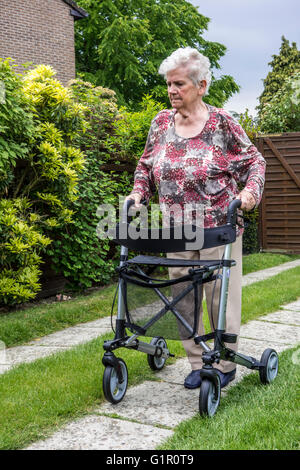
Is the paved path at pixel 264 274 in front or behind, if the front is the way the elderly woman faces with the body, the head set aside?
behind

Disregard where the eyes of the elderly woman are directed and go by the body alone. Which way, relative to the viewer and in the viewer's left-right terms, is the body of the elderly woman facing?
facing the viewer and to the left of the viewer

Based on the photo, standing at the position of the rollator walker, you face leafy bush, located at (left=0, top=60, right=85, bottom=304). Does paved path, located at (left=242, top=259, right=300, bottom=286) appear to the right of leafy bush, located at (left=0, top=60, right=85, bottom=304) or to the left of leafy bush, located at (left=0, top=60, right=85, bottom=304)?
right

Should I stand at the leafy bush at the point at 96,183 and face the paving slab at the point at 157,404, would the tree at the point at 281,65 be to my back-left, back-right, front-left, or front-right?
back-left

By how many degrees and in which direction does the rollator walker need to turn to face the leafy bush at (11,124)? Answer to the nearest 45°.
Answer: approximately 90° to its right

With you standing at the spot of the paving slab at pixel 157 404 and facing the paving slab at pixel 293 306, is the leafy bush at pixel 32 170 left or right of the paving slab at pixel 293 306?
left

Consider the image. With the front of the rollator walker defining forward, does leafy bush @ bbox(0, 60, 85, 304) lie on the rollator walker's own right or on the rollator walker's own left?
on the rollator walker's own right

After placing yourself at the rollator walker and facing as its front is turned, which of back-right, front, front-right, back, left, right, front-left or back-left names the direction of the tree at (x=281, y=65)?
back-right

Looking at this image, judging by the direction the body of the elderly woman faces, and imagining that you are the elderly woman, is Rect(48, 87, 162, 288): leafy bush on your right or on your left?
on your right

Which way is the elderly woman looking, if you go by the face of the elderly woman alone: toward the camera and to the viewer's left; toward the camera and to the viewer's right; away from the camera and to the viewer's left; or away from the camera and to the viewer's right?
toward the camera and to the viewer's left

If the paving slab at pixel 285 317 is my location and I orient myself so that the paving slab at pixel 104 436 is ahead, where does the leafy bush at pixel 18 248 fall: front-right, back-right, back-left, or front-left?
front-right

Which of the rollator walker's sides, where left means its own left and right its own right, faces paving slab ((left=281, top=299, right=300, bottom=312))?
back

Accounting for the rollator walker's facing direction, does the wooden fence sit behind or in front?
behind
